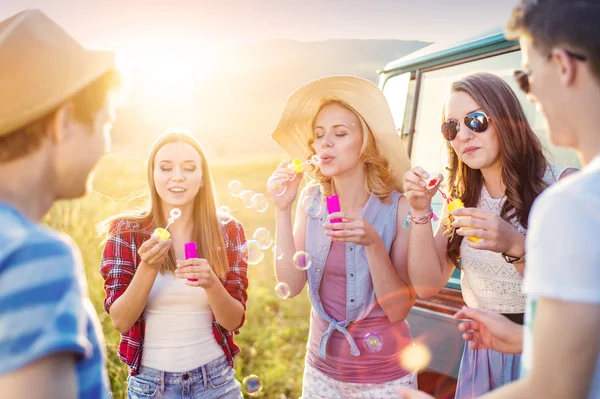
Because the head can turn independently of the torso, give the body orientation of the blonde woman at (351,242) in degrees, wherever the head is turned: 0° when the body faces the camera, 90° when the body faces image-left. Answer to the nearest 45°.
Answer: approximately 45°

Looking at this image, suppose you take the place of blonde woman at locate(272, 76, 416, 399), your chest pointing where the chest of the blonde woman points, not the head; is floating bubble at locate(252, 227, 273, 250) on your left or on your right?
on your right

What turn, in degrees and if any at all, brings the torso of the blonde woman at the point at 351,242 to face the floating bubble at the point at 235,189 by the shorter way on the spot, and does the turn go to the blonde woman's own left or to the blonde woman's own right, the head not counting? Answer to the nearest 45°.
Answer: approximately 90° to the blonde woman's own right

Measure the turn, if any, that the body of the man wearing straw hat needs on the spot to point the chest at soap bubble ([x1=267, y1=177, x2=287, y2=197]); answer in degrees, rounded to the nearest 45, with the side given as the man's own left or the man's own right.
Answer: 0° — they already face it

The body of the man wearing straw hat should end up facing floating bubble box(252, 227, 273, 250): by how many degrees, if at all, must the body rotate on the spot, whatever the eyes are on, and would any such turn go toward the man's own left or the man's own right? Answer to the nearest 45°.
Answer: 0° — they already face it

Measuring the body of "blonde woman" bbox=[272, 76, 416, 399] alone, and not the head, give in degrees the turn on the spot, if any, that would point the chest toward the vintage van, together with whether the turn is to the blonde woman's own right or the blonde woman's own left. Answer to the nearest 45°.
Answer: approximately 180°

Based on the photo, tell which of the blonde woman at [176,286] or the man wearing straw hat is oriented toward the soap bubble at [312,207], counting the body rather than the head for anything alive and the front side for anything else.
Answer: the man wearing straw hat

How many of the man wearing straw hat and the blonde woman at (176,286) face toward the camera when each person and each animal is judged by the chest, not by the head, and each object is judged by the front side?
1
